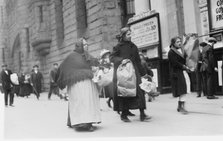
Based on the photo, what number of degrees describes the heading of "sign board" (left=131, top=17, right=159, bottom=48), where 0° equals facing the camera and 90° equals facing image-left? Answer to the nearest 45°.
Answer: approximately 45°

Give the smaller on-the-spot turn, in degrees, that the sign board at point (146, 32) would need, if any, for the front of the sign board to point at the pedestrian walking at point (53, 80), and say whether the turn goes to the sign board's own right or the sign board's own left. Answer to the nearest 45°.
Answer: approximately 45° to the sign board's own right

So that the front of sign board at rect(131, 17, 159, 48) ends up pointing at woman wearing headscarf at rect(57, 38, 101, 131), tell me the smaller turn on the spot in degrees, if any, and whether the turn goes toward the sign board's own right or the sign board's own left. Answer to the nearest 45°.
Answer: approximately 45° to the sign board's own left

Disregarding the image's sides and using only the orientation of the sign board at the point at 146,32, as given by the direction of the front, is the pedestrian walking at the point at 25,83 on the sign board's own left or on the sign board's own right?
on the sign board's own right
